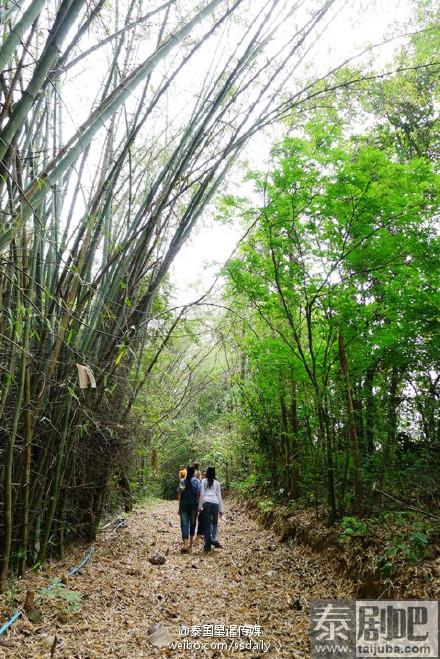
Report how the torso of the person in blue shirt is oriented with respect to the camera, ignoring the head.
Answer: away from the camera
